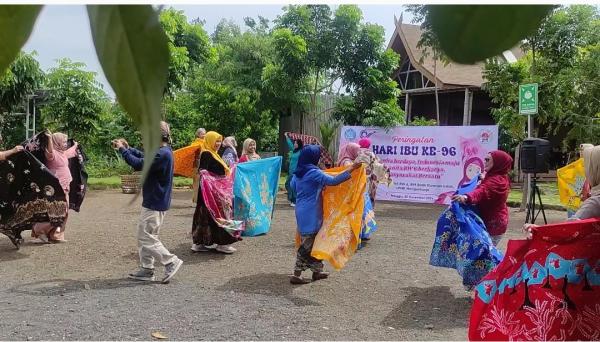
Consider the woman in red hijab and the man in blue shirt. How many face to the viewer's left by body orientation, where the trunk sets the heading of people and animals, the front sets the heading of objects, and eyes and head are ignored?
2

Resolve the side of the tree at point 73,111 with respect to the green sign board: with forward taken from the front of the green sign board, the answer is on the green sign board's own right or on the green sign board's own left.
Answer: on the green sign board's own right

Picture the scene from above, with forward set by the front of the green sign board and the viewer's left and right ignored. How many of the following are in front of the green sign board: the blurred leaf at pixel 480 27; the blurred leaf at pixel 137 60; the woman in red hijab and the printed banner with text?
3

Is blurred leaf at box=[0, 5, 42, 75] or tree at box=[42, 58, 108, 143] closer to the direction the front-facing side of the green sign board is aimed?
the blurred leaf

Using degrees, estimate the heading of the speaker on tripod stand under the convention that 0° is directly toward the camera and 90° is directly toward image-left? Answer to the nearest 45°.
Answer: approximately 45°

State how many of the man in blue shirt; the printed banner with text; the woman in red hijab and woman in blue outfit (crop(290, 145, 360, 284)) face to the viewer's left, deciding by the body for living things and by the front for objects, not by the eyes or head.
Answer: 2

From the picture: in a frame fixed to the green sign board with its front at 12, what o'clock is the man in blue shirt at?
The man in blue shirt is roughly at 1 o'clock from the green sign board.

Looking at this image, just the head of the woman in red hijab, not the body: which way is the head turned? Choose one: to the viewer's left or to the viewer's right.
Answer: to the viewer's left

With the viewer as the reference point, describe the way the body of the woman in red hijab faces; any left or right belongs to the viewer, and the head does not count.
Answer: facing to the left of the viewer

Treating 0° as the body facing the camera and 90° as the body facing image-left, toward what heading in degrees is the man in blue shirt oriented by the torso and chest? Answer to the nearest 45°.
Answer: approximately 90°

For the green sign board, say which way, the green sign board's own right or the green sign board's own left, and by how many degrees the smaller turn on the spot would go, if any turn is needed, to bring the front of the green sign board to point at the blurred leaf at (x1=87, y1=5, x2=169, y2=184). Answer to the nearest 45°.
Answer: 0° — it already faces it
